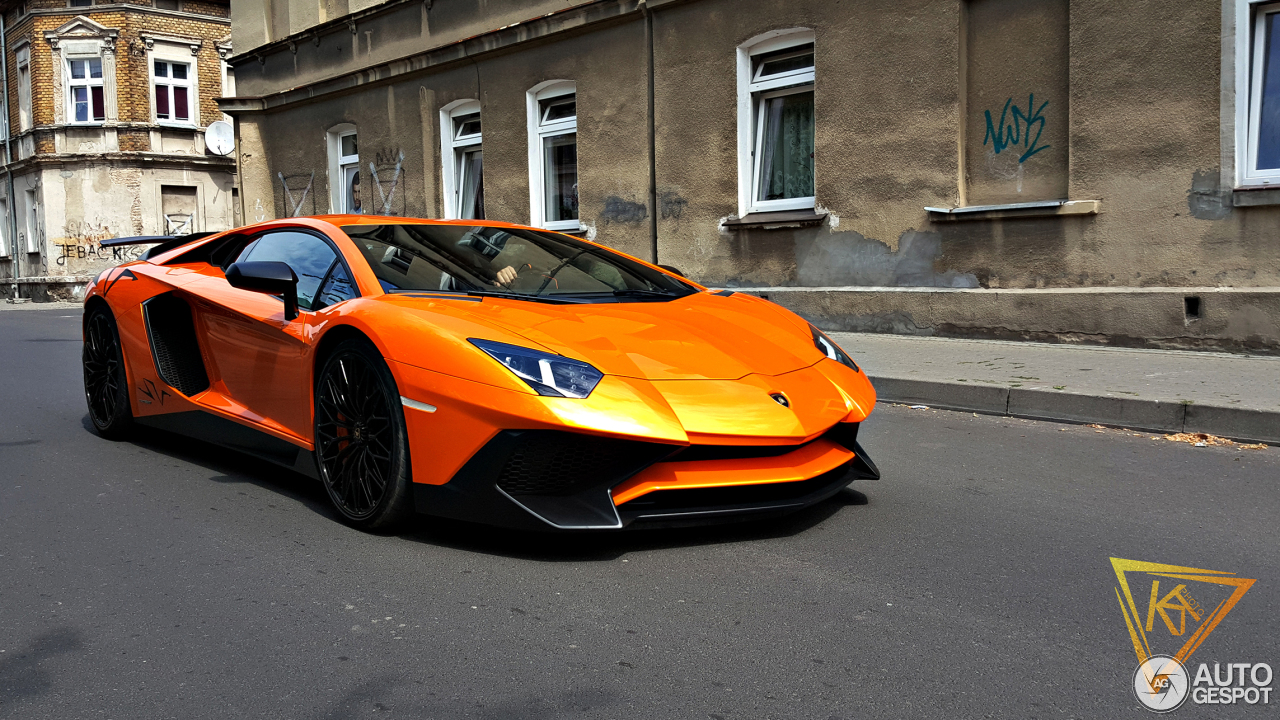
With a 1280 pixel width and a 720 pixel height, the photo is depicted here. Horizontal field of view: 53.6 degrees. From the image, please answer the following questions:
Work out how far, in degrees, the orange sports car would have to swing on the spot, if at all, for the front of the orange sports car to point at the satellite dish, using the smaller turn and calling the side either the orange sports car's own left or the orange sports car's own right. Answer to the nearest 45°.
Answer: approximately 135° to the orange sports car's own left

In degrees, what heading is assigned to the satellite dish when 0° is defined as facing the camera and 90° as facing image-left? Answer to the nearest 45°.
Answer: approximately 0°

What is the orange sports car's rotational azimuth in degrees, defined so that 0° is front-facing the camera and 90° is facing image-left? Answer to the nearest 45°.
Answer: approximately 315°

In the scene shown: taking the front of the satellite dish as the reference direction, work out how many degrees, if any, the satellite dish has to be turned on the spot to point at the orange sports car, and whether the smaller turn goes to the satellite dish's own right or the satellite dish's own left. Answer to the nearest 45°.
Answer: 0° — it already faces it
